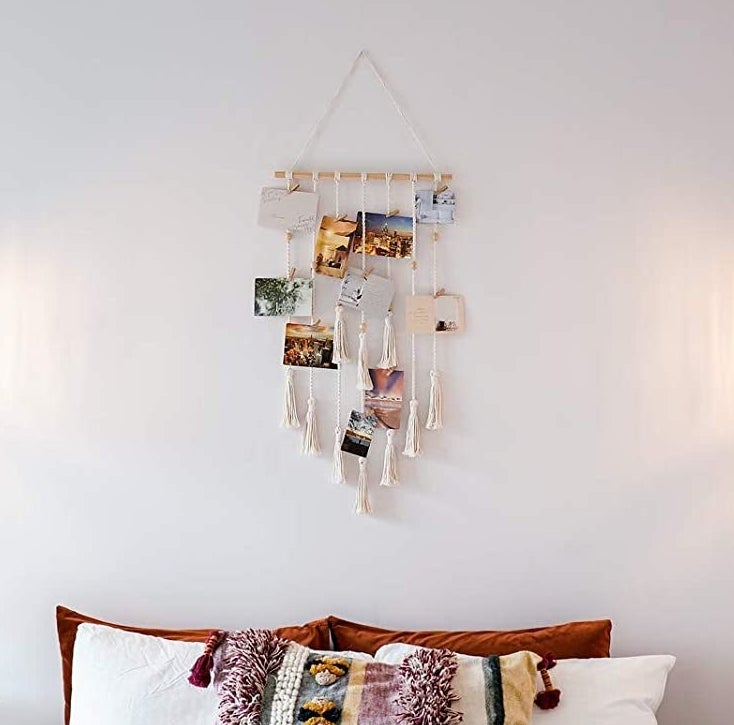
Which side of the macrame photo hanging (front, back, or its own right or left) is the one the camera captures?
front

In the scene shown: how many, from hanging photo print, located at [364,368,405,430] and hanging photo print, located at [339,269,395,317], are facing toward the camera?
2

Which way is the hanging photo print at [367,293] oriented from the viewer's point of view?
toward the camera

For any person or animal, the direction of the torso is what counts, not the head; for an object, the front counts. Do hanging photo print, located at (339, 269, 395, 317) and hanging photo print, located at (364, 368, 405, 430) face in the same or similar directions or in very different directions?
same or similar directions
